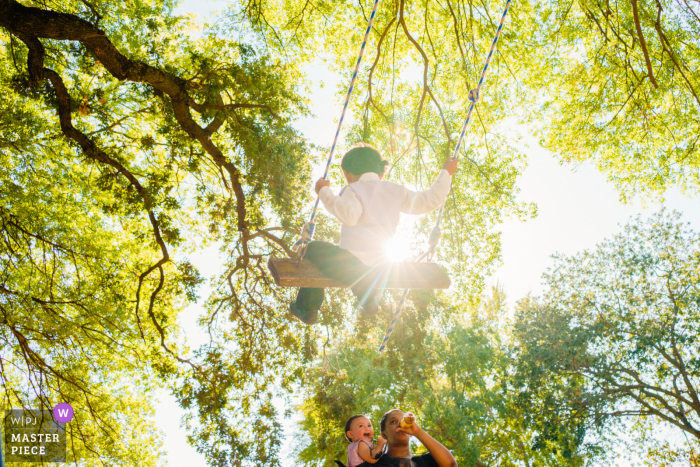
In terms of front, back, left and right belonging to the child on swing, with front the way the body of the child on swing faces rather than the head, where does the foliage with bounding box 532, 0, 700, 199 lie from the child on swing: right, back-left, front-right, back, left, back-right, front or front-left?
right

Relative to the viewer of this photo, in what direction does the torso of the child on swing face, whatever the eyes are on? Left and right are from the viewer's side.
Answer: facing away from the viewer and to the left of the viewer
